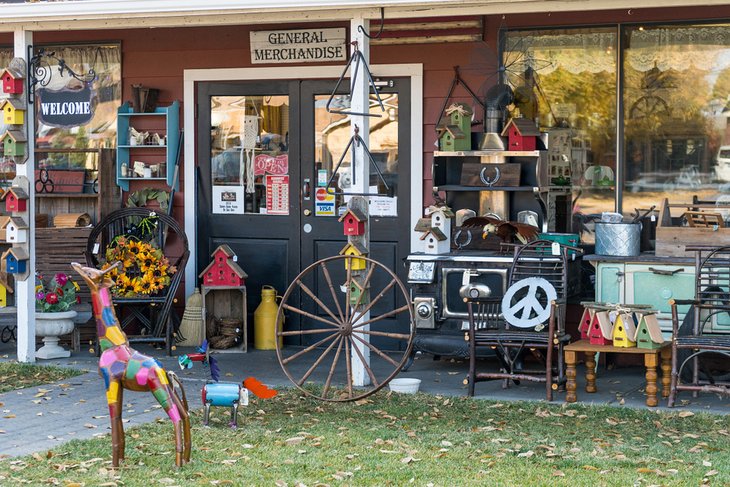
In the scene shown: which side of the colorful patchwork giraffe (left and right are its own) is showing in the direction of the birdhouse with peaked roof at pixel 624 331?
back

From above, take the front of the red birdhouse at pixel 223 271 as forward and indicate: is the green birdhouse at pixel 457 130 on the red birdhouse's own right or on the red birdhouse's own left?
on the red birdhouse's own left

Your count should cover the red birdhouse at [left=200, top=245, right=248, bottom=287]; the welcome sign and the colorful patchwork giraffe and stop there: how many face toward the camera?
2

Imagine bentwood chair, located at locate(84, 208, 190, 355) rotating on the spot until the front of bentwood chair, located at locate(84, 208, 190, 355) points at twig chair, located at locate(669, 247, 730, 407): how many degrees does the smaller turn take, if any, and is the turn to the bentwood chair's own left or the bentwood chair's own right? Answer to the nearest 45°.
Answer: approximately 45° to the bentwood chair's own left

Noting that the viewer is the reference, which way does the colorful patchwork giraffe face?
facing to the left of the viewer

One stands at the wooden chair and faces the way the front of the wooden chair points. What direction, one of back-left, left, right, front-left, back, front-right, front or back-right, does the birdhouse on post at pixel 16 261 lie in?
front-right

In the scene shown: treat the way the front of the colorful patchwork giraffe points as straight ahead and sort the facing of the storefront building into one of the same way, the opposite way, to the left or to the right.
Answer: to the left

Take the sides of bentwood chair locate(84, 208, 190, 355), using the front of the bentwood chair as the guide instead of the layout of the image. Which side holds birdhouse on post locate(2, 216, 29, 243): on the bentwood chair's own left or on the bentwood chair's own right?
on the bentwood chair's own right

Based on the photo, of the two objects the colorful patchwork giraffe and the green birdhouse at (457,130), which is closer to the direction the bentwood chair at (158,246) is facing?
the colorful patchwork giraffe

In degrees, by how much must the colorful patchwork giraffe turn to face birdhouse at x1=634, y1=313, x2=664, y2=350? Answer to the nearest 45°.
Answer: approximately 180°

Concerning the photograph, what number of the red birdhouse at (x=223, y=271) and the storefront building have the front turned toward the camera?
2
